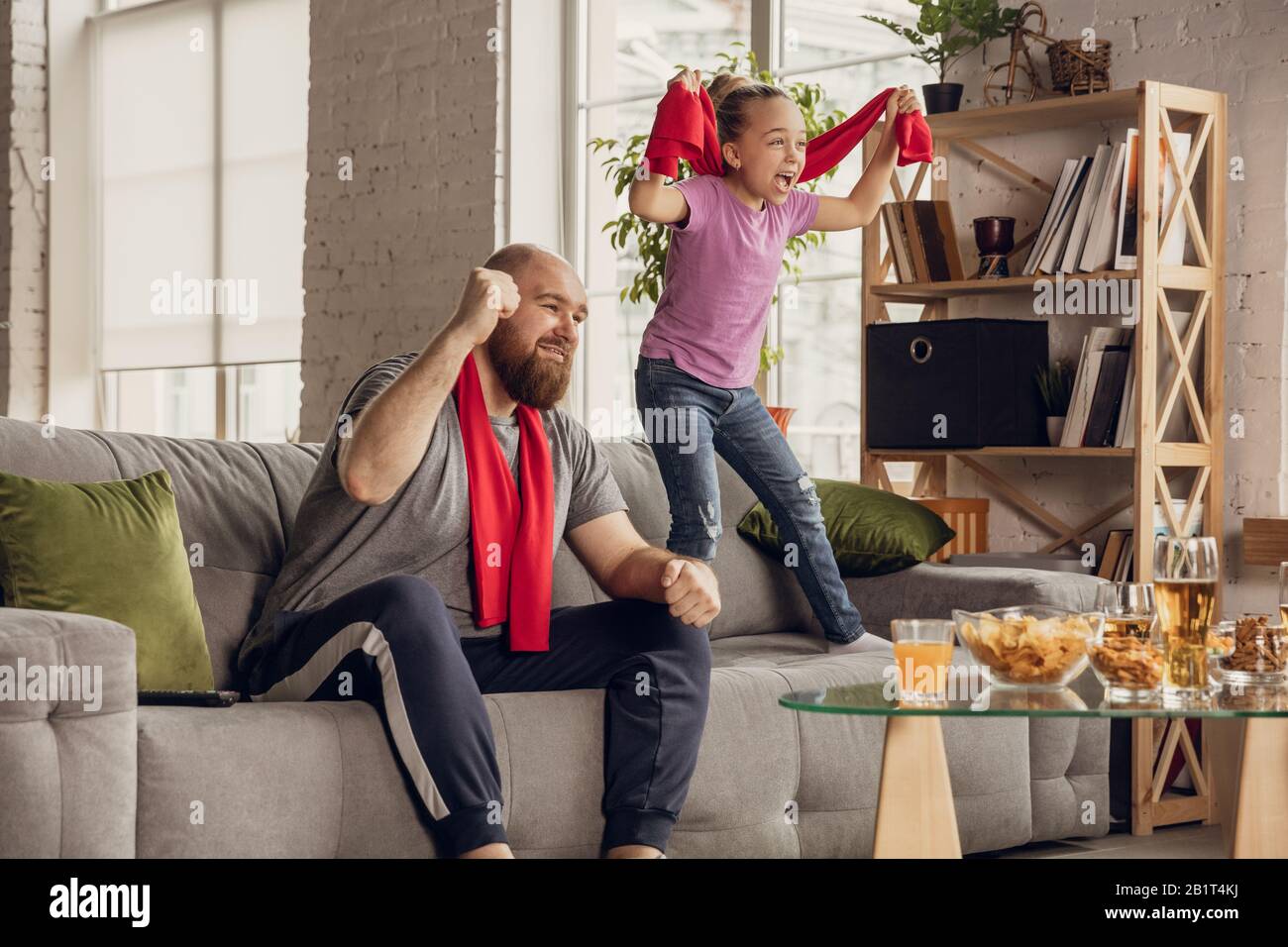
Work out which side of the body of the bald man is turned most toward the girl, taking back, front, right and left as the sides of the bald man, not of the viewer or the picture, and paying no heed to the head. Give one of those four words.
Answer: left

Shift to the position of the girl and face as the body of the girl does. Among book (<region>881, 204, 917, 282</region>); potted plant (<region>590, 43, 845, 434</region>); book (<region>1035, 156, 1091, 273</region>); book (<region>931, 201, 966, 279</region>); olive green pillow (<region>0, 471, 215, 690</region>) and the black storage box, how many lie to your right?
1

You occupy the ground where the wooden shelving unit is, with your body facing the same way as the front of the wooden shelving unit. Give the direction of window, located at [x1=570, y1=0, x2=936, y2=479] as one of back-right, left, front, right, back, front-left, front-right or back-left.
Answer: right

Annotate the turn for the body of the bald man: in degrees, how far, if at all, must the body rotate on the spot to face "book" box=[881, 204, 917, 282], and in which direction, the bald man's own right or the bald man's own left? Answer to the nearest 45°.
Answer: approximately 90° to the bald man's own left

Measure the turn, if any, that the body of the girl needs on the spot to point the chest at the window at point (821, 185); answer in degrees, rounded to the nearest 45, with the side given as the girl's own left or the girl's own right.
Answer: approximately 135° to the girl's own left

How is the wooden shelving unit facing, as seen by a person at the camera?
facing the viewer and to the left of the viewer

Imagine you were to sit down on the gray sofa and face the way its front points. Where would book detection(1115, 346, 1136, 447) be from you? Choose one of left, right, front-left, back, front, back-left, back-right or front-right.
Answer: back-left

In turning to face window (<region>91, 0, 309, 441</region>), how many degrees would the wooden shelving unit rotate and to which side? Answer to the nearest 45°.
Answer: approximately 90° to its right

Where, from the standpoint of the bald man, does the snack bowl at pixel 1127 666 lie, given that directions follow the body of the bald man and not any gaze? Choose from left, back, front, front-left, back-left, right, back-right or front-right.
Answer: front

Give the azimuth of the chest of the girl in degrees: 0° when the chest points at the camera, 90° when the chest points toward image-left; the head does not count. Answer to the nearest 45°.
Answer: approximately 315°

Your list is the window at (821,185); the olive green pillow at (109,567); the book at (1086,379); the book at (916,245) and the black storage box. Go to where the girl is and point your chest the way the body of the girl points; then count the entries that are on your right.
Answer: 1

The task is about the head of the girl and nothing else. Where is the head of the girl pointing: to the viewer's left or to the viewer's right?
to the viewer's right

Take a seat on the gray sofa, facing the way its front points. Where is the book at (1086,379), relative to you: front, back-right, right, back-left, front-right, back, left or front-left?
back-left

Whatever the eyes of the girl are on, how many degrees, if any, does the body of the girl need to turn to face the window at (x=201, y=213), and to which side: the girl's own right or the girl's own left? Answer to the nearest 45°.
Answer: approximately 180°

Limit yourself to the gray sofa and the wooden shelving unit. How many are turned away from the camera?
0

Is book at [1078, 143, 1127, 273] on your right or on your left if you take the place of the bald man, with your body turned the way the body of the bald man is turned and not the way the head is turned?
on your left

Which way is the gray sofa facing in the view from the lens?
facing the viewer

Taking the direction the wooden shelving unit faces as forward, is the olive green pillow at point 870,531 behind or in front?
in front

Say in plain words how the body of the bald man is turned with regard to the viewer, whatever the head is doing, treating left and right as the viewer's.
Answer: facing the viewer and to the right of the viewer
